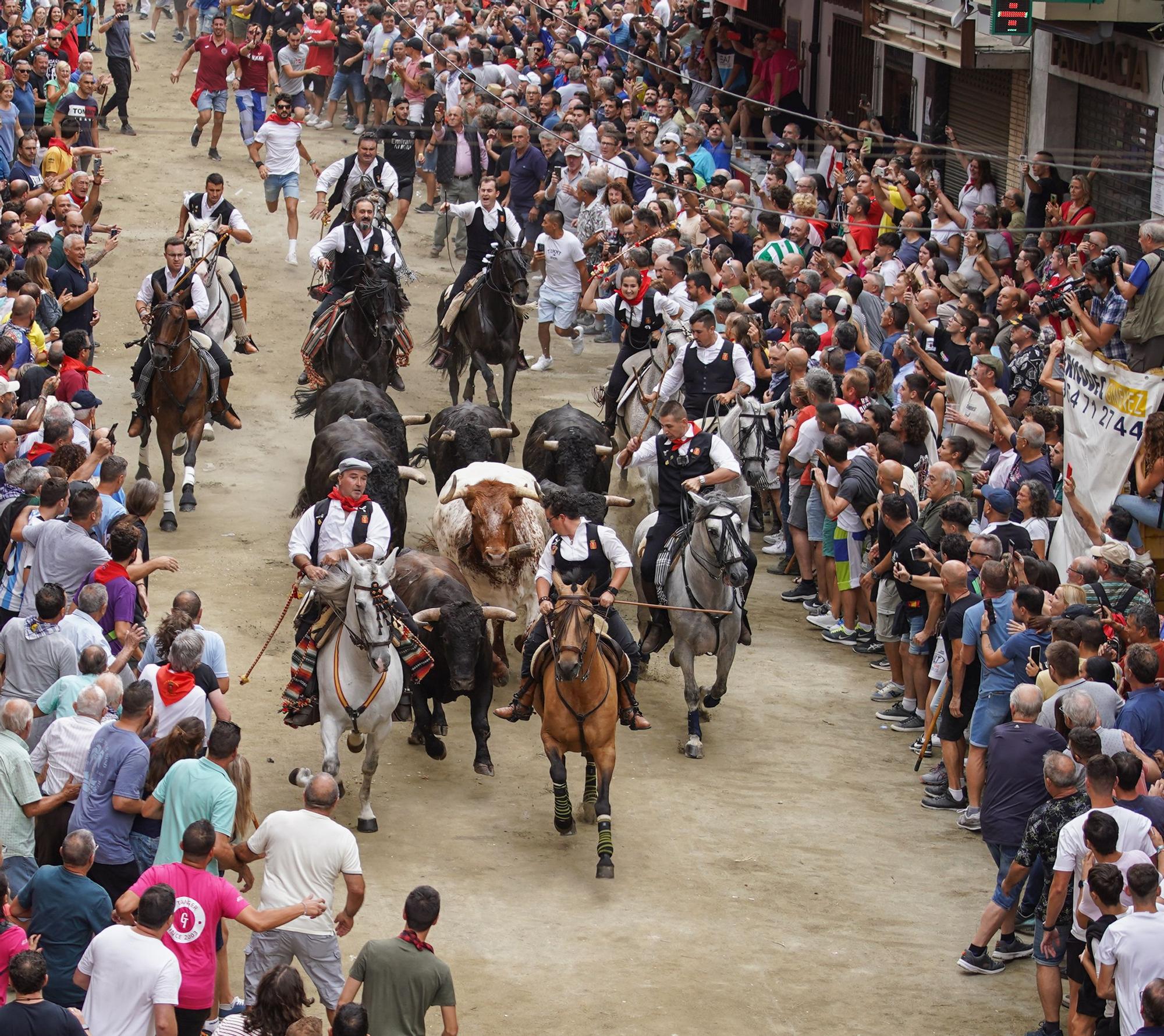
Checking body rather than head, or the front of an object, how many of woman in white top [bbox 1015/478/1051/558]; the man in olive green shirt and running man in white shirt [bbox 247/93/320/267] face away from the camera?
1

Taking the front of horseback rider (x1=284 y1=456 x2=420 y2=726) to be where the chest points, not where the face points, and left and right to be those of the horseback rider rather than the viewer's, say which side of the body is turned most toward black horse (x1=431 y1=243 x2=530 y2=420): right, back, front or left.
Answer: back

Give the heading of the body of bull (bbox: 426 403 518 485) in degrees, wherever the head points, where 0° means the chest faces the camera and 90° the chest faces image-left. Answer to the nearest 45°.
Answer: approximately 0°

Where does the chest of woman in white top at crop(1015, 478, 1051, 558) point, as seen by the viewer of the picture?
to the viewer's left

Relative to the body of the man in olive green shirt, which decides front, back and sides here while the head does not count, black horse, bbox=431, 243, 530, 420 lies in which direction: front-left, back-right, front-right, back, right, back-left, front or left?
front

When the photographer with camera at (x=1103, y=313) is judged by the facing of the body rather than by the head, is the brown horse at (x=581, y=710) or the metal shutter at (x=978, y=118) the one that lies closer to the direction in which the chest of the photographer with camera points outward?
the brown horse

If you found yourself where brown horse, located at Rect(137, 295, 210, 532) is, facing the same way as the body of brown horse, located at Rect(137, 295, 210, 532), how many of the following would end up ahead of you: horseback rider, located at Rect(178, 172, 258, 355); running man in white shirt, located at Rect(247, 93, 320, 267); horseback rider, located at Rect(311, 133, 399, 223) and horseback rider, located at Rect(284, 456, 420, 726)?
1

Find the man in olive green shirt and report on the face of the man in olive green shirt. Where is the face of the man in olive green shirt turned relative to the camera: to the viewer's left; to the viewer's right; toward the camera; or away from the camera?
away from the camera

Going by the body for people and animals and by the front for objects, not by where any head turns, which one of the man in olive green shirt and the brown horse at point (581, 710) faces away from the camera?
the man in olive green shirt

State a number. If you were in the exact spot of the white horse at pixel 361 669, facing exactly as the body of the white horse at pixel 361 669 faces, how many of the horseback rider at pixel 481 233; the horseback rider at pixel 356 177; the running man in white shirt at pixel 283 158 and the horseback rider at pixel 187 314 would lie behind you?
4

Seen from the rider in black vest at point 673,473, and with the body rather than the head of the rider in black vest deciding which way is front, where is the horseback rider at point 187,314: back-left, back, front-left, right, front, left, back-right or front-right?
back-right

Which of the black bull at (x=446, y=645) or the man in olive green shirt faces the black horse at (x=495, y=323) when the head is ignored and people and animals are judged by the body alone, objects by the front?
the man in olive green shirt
